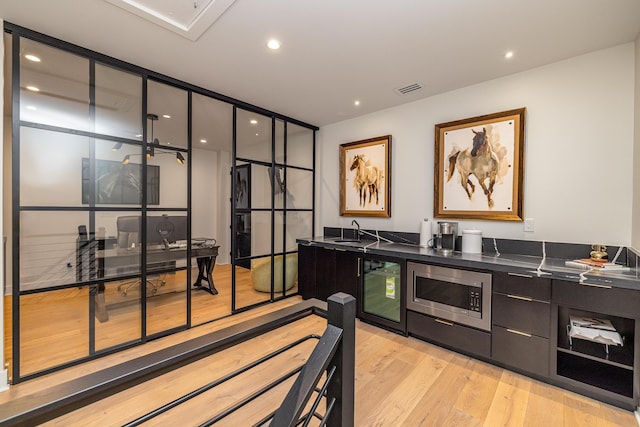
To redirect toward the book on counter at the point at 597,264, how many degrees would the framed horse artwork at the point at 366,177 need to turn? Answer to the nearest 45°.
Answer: approximately 90° to its left

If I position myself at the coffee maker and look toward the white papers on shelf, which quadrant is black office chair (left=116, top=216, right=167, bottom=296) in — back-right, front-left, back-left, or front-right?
back-right

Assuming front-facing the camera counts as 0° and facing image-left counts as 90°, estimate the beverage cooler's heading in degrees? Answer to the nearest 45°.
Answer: approximately 45°
